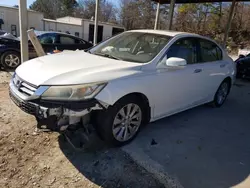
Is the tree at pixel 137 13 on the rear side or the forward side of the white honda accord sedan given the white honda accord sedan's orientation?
on the rear side

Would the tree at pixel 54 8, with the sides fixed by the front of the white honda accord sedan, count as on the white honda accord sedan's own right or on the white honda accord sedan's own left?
on the white honda accord sedan's own right

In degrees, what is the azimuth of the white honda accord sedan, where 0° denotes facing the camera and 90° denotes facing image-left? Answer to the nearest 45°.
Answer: approximately 45°

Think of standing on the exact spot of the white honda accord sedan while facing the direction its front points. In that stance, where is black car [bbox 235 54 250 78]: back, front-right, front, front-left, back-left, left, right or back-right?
back

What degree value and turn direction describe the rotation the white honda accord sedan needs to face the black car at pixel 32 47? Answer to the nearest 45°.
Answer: approximately 90° to its right
